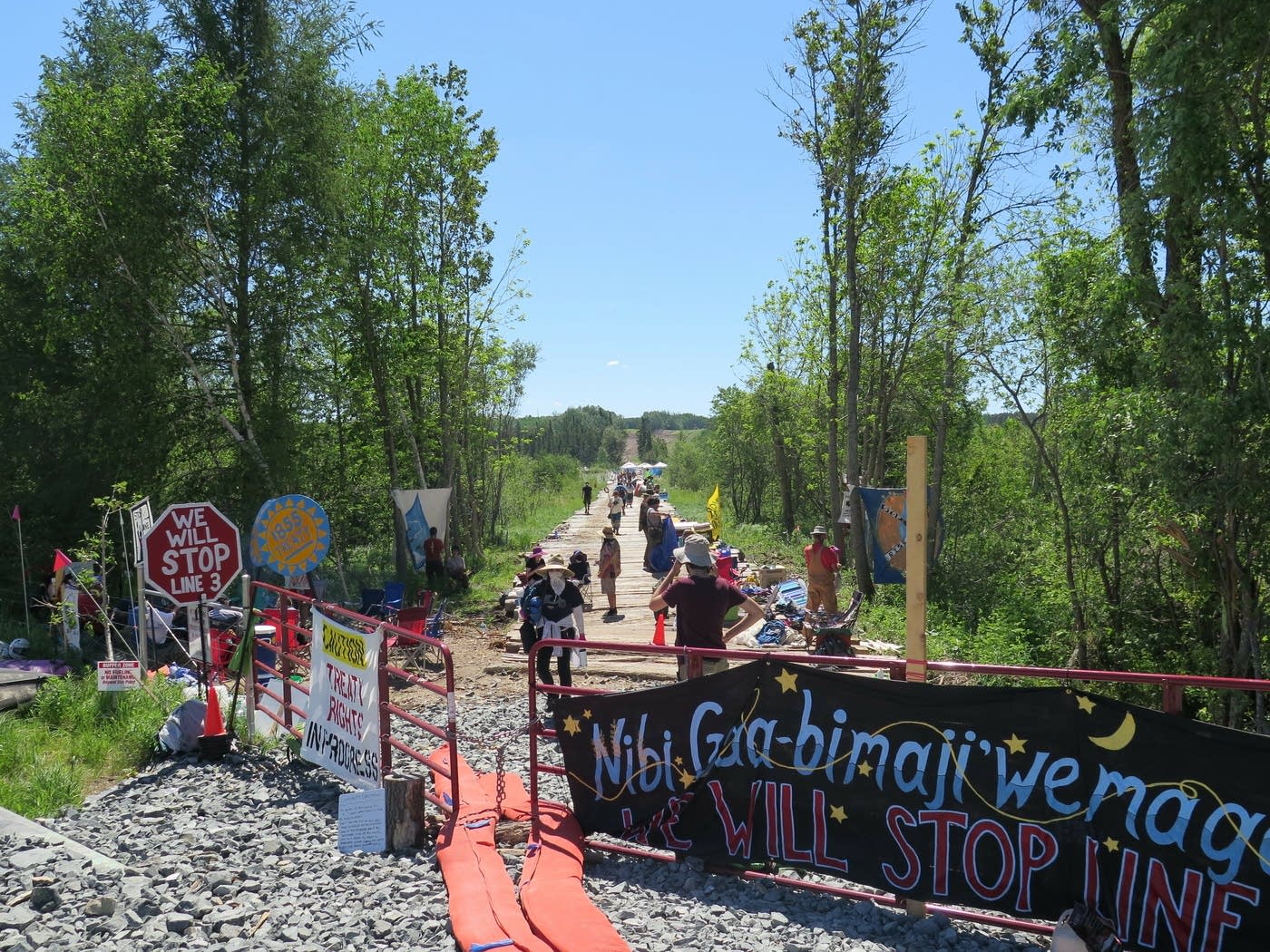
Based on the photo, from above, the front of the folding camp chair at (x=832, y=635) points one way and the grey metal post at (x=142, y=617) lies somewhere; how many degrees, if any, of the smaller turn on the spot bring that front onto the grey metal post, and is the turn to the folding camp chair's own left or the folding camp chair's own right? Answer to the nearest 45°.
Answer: approximately 45° to the folding camp chair's own left

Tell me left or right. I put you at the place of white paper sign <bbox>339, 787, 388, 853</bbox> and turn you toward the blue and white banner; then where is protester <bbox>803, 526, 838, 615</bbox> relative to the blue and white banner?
right

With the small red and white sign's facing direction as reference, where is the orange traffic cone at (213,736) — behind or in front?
in front

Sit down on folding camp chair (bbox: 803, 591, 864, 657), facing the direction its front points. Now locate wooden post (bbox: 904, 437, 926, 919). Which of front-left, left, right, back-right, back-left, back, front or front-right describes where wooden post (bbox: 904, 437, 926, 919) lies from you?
left

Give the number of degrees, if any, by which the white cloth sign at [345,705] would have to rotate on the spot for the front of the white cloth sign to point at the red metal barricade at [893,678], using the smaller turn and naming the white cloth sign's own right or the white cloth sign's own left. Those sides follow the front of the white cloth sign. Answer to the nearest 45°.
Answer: approximately 90° to the white cloth sign's own left

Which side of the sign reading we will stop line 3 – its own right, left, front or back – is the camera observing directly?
front

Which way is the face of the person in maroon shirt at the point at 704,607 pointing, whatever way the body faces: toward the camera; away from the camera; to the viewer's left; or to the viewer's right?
away from the camera

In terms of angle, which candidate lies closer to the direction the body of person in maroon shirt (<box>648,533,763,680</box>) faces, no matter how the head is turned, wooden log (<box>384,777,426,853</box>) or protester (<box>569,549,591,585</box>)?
the protester

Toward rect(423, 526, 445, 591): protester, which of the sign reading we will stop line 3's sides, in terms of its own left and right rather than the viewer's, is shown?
back

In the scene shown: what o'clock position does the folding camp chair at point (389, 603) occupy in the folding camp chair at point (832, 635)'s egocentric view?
the folding camp chair at point (389, 603) is roughly at 1 o'clock from the folding camp chair at point (832, 635).

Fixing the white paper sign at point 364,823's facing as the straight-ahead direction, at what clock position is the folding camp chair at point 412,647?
The folding camp chair is roughly at 6 o'clock from the white paper sign.
